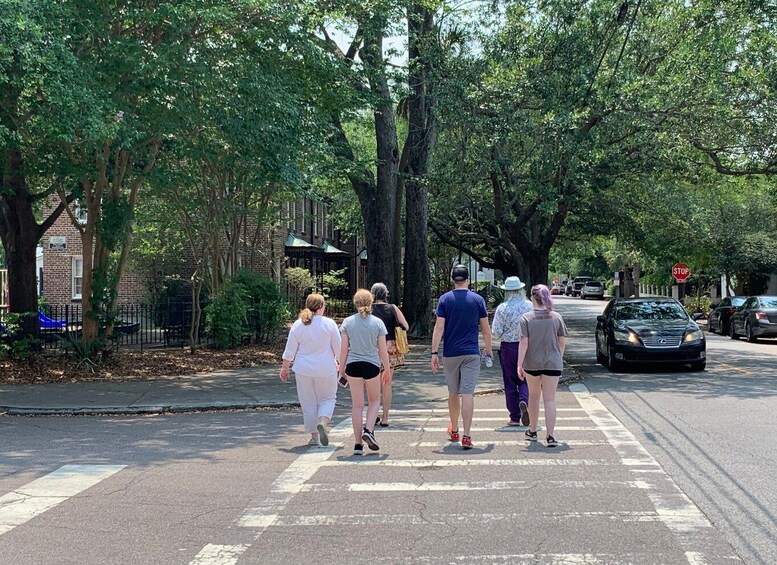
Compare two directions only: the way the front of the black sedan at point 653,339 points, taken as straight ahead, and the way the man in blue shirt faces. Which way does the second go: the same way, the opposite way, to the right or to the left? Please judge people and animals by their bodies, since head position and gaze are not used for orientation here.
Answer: the opposite way

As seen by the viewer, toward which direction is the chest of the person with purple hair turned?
away from the camera

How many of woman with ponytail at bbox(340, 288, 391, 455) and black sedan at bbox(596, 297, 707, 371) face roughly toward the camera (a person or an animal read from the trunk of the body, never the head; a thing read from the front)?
1

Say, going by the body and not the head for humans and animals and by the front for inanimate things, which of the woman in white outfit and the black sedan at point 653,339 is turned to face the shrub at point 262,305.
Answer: the woman in white outfit

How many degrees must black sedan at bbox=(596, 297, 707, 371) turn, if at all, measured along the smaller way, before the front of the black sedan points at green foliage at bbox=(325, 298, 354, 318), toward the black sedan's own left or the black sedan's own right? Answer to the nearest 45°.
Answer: approximately 135° to the black sedan's own right

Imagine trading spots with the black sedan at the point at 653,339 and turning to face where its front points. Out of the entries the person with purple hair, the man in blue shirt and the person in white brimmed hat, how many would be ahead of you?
3

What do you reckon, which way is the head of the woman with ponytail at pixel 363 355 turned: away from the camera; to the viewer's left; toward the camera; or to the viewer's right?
away from the camera

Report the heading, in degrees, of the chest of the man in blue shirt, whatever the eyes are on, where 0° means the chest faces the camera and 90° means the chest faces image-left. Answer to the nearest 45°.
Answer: approximately 180°

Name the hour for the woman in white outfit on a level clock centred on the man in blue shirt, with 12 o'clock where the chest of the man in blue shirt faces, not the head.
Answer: The woman in white outfit is roughly at 9 o'clock from the man in blue shirt.

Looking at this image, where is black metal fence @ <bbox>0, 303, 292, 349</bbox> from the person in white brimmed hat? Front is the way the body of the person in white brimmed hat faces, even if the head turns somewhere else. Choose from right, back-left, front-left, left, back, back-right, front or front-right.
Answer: front-left

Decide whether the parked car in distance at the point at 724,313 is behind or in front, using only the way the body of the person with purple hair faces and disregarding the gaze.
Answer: in front

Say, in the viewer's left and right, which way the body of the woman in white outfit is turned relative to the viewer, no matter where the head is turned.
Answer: facing away from the viewer

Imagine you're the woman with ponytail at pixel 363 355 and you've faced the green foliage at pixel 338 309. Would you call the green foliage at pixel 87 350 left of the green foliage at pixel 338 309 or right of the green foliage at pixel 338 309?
left

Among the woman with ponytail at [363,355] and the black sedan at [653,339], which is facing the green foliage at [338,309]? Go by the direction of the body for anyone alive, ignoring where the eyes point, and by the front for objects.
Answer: the woman with ponytail

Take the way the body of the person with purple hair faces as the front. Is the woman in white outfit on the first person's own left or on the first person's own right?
on the first person's own left

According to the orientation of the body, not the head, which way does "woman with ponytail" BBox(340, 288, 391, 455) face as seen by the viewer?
away from the camera

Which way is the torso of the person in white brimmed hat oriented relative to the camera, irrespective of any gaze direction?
away from the camera
